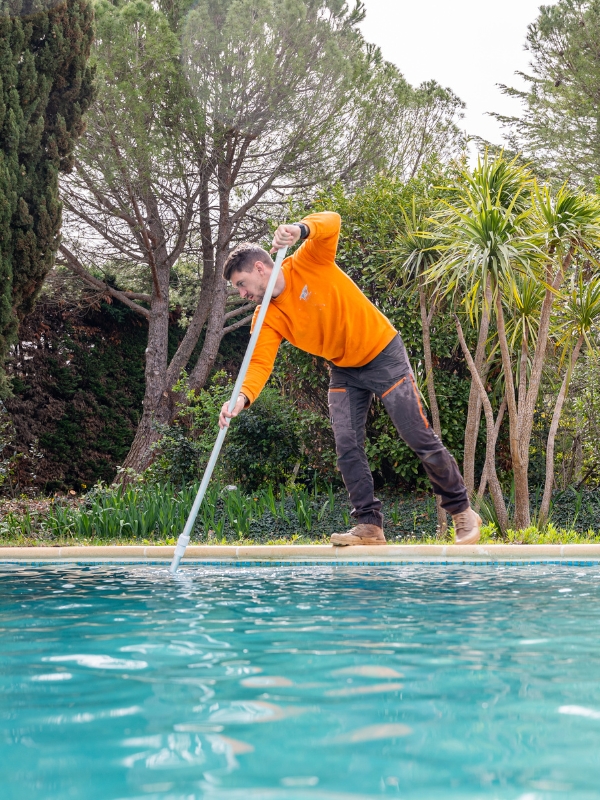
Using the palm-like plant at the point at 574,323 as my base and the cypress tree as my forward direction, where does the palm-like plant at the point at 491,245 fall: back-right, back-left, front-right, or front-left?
front-left

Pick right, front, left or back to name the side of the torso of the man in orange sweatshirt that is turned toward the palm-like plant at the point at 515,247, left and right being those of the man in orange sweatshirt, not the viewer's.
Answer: back

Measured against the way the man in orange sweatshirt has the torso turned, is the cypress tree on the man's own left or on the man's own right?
on the man's own right

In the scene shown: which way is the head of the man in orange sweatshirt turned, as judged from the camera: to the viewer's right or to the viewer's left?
to the viewer's left

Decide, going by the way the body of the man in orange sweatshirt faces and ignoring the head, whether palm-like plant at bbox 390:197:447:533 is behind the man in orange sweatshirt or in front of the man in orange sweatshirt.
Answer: behind

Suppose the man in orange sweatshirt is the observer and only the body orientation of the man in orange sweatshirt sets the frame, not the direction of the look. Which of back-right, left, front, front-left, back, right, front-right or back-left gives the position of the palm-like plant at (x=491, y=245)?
back

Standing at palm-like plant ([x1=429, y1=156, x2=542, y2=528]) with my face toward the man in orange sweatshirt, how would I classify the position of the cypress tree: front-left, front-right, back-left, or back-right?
front-right

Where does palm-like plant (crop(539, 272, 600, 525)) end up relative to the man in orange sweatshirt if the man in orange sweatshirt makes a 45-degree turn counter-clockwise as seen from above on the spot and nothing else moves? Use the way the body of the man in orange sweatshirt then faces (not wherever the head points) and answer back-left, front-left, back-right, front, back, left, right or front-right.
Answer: back-left

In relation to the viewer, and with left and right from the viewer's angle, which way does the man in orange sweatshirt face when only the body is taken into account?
facing the viewer and to the left of the viewer

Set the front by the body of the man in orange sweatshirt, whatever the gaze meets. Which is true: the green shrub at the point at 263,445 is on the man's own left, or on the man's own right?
on the man's own right
